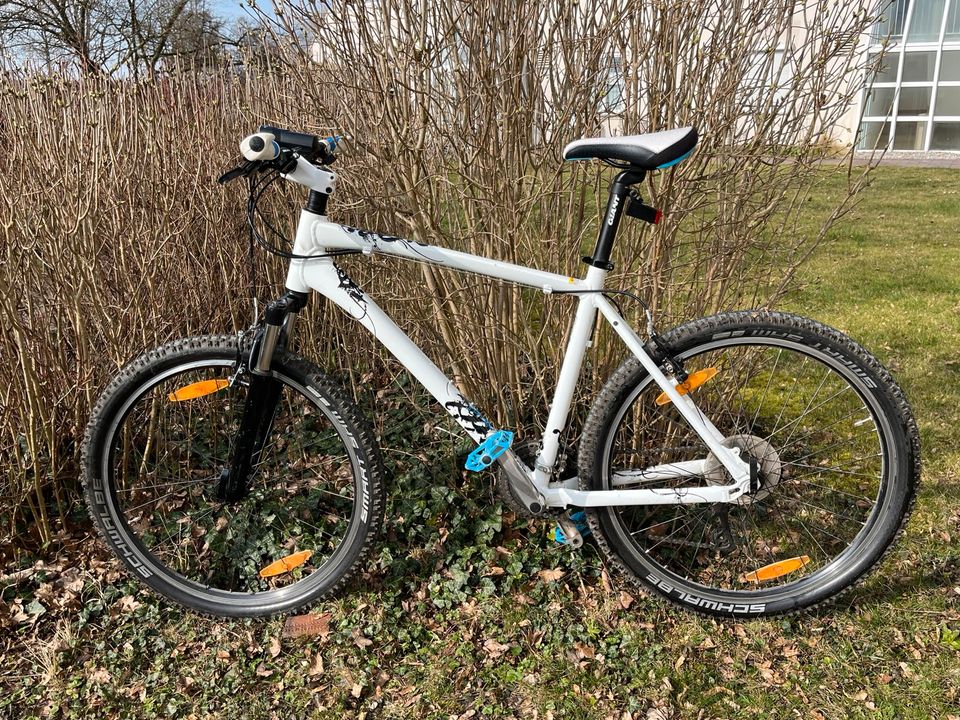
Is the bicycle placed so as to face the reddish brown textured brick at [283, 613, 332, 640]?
yes

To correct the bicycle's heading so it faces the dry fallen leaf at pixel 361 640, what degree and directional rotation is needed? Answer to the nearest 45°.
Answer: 0° — it already faces it

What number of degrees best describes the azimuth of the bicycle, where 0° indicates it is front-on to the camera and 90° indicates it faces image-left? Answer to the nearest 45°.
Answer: approximately 90°

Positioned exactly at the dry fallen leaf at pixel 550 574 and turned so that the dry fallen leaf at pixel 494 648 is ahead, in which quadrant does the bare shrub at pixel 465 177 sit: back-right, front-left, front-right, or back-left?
back-right
